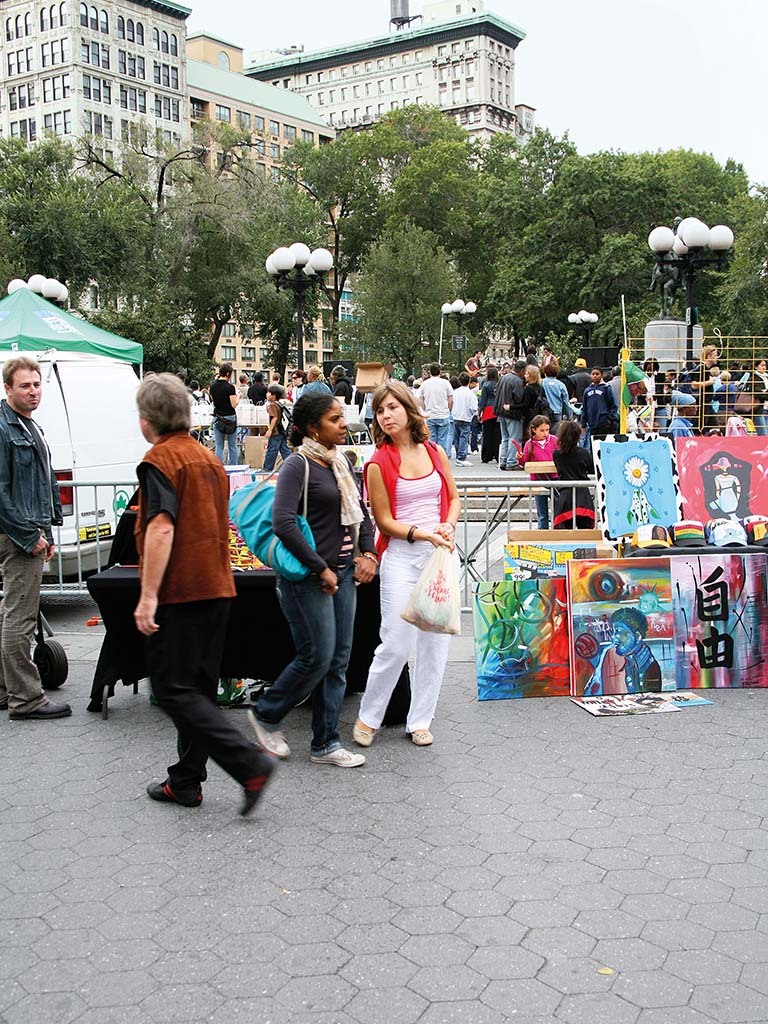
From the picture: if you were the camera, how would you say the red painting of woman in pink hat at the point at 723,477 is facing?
facing the viewer

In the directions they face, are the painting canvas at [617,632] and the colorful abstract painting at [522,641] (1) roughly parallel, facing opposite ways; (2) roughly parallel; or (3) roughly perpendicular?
roughly parallel

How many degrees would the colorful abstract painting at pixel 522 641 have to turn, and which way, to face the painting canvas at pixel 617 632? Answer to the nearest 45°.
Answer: approximately 90° to its left

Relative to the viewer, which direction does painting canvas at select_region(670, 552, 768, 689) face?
toward the camera

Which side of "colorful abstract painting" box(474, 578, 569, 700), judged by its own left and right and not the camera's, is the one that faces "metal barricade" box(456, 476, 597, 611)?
back

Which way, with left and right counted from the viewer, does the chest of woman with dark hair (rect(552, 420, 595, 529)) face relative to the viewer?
facing away from the viewer

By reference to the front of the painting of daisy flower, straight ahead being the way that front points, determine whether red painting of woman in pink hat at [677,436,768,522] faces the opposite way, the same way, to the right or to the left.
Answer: the same way

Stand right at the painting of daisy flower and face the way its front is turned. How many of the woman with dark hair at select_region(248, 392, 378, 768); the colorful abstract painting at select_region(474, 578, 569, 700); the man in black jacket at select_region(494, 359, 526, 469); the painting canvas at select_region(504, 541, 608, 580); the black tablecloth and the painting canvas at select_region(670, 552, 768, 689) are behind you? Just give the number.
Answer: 1

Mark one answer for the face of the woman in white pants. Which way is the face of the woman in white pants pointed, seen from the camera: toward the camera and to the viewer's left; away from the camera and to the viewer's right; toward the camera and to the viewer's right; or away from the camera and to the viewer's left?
toward the camera and to the viewer's left

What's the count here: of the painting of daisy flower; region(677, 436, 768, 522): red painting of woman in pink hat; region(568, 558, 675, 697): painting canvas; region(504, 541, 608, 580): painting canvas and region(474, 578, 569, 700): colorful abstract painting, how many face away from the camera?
0

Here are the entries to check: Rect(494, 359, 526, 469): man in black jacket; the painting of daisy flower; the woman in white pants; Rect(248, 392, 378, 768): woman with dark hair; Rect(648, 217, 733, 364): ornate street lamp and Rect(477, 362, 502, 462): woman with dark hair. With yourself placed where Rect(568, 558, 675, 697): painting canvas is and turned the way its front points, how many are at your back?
4

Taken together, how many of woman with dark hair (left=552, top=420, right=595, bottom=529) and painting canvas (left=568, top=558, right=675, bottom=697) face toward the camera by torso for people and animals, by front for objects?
1

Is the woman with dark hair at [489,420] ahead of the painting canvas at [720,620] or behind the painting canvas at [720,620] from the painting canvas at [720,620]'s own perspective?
behind

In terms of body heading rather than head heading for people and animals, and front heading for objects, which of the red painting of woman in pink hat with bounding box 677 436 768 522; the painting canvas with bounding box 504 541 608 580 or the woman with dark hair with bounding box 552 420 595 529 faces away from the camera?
the woman with dark hair

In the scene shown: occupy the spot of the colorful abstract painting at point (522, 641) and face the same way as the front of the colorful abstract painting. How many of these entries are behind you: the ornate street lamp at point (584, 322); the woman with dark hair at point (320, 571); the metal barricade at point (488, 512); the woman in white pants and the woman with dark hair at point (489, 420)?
3

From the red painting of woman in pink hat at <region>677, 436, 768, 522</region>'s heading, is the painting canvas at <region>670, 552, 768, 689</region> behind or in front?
in front

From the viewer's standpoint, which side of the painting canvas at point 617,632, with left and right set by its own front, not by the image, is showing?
front

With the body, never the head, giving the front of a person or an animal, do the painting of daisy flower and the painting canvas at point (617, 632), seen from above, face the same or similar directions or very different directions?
same or similar directions

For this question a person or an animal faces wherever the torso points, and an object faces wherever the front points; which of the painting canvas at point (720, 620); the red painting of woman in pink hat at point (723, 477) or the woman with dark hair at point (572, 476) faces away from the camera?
the woman with dark hair
